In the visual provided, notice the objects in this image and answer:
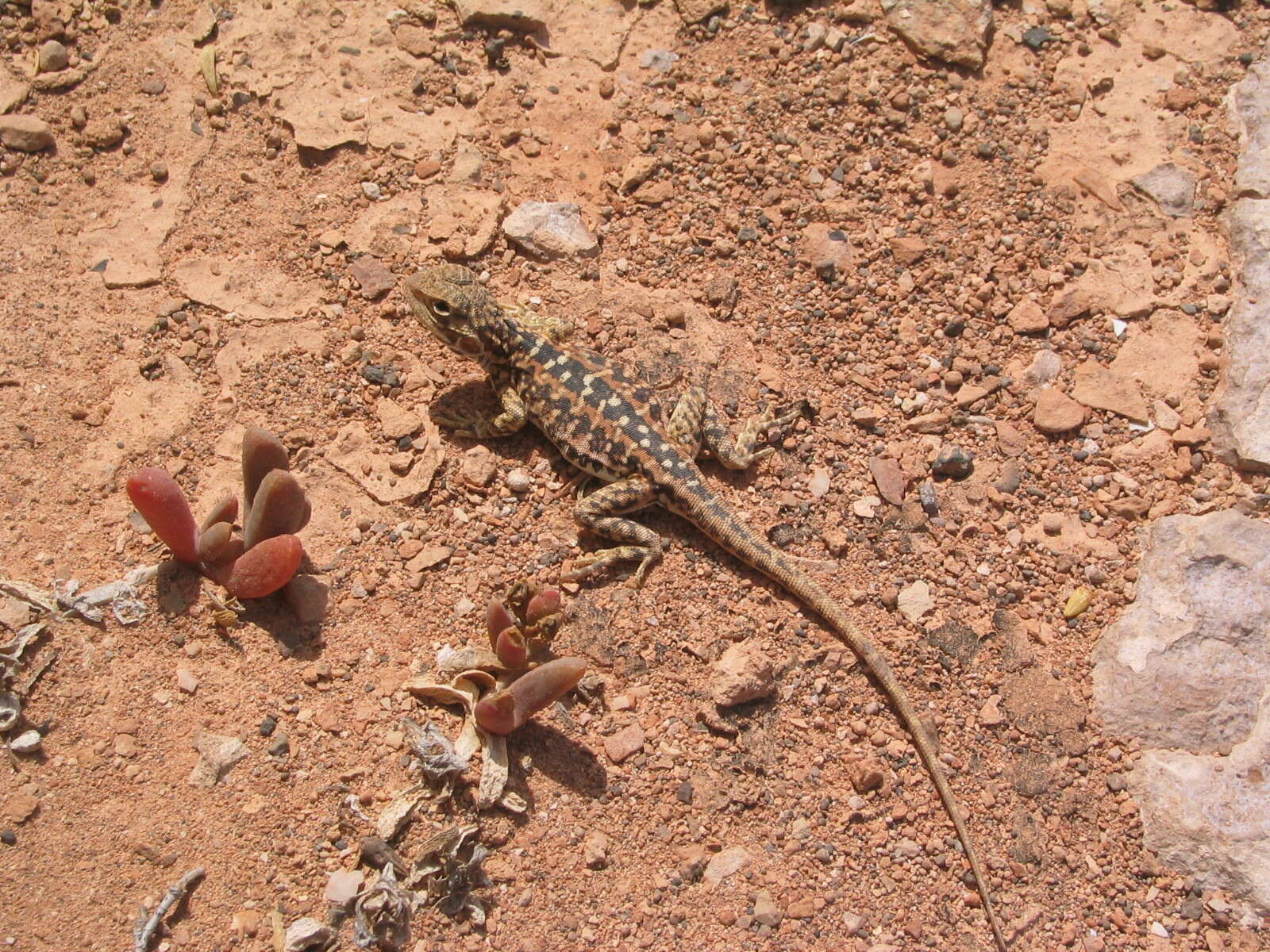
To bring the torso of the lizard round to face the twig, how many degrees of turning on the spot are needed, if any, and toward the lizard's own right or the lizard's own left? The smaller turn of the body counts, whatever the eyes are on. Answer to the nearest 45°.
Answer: approximately 90° to the lizard's own left

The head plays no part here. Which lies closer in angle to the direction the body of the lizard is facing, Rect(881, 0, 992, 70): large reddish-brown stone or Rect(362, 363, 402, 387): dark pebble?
the dark pebble

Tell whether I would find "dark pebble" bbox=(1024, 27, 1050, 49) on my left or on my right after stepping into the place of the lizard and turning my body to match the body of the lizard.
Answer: on my right

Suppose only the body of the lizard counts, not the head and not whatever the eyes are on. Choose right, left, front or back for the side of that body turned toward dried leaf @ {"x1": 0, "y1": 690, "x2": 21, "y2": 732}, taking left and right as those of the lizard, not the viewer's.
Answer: left

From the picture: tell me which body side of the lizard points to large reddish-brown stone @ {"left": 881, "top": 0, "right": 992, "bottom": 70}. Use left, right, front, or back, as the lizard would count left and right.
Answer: right

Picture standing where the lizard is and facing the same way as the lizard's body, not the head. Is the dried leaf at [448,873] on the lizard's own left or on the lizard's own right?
on the lizard's own left

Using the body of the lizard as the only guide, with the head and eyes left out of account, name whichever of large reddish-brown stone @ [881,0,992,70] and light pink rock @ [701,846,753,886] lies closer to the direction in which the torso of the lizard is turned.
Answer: the large reddish-brown stone

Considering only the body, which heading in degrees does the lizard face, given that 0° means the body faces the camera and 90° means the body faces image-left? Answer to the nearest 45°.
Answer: approximately 135°

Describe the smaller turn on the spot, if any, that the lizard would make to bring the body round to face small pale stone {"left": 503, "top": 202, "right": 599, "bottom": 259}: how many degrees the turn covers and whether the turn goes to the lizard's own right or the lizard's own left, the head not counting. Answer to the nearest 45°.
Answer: approximately 45° to the lizard's own right

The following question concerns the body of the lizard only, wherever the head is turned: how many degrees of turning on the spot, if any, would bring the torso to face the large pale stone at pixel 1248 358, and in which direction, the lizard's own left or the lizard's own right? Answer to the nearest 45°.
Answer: approximately 135° to the lizard's own right

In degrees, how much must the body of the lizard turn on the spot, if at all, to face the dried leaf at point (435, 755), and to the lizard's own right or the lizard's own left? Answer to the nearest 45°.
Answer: approximately 135° to the lizard's own left

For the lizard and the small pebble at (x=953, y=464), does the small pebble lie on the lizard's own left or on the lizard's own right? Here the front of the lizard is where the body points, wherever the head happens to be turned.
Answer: on the lizard's own right

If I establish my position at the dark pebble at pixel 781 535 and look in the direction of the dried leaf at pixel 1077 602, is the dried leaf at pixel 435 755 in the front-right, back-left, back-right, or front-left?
back-right

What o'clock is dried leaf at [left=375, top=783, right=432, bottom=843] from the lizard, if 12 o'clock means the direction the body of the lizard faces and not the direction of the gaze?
The dried leaf is roughly at 8 o'clock from the lizard.

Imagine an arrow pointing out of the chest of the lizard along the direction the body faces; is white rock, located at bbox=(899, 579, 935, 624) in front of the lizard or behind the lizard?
behind

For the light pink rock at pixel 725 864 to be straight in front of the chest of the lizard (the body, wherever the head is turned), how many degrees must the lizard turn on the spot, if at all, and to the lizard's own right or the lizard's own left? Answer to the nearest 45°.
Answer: approximately 135° to the lizard's own left

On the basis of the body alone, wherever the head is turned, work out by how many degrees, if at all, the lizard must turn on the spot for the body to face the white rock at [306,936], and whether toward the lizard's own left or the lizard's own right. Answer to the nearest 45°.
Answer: approximately 135° to the lizard's own left

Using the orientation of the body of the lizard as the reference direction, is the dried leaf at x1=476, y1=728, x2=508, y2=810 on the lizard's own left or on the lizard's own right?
on the lizard's own left
